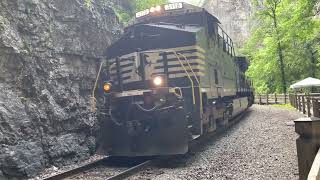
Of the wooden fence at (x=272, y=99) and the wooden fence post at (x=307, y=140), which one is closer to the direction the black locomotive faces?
the wooden fence post

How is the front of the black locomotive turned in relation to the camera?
facing the viewer and to the left of the viewer

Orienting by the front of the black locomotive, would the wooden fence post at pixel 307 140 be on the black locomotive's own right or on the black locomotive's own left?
on the black locomotive's own left

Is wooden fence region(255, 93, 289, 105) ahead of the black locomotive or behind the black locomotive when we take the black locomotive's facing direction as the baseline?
behind
